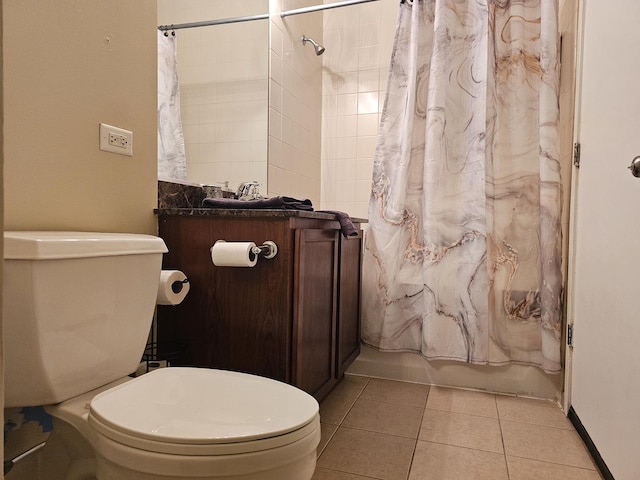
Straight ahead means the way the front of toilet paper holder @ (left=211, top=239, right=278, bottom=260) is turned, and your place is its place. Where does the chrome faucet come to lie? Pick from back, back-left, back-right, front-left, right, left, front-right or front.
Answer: back-right

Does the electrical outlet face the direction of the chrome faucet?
no

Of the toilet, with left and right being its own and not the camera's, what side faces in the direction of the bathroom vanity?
left

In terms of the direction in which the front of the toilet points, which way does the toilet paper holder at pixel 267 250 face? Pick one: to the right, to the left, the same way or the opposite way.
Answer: to the right

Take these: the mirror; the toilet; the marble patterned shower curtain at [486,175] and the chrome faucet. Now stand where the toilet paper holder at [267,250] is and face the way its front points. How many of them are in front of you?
1

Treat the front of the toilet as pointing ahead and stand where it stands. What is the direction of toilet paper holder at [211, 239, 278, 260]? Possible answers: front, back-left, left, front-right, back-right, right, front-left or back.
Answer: left

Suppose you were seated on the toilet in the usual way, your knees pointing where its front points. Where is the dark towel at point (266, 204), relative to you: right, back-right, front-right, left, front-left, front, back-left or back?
left

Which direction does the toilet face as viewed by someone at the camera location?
facing the viewer and to the right of the viewer

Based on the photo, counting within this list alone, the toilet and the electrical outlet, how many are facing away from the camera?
0

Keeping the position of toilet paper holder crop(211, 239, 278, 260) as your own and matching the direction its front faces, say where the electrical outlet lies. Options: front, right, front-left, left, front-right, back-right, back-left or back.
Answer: front-right

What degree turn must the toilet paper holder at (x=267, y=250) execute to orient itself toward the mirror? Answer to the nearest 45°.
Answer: approximately 135° to its right

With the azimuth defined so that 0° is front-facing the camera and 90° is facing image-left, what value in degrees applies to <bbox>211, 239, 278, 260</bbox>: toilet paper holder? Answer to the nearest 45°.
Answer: approximately 45°

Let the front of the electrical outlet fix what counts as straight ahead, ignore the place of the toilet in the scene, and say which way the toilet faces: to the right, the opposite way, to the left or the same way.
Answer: the same way
